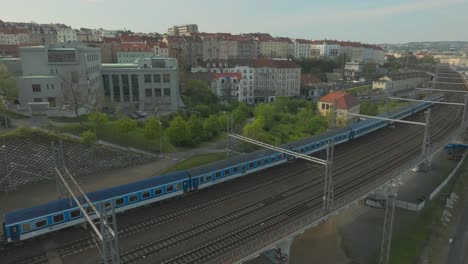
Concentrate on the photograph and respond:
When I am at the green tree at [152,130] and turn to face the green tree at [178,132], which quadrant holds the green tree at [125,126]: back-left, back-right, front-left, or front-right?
back-left

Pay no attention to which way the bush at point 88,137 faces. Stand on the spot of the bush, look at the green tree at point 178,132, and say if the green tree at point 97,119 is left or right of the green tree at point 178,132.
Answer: left
